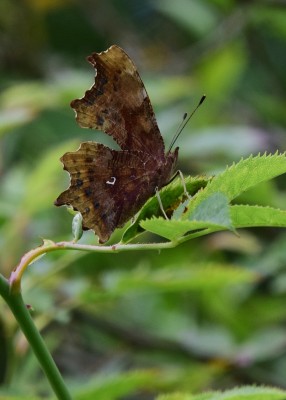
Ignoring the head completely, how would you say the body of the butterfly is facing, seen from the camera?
to the viewer's right
